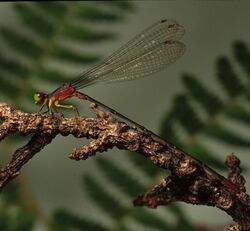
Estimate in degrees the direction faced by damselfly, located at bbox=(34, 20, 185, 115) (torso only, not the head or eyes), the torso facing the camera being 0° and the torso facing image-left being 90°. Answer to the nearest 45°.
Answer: approximately 90°
